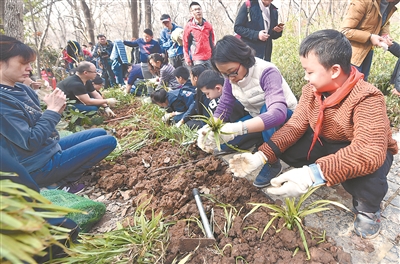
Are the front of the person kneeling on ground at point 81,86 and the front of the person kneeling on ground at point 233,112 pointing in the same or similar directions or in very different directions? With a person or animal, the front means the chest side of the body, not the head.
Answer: very different directions

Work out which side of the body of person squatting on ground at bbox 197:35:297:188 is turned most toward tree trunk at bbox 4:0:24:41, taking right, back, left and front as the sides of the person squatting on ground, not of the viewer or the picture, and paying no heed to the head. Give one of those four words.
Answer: right

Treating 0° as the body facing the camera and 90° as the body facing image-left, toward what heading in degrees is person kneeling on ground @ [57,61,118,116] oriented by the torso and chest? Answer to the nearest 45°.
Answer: approximately 270°

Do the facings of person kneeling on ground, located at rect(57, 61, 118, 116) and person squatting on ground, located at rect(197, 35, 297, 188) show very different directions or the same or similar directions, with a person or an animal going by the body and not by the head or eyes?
very different directions

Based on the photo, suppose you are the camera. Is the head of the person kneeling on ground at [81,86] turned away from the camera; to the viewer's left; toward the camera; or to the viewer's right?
to the viewer's right

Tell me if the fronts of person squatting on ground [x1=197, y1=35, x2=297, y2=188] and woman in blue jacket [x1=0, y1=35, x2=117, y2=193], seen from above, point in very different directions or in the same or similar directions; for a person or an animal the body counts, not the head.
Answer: very different directions

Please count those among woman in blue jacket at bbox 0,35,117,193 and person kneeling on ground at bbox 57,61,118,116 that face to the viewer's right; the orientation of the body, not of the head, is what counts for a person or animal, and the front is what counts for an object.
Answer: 2

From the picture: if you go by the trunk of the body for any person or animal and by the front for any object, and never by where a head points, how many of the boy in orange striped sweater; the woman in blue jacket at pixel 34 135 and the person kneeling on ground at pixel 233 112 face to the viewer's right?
1

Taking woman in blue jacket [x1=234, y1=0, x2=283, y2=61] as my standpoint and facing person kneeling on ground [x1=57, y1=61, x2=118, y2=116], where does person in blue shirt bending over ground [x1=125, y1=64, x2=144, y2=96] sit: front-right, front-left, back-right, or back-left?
front-right

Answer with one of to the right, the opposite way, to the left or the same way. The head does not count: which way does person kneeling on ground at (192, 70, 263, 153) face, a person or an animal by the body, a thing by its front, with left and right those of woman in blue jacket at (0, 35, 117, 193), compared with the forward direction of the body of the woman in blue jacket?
the opposite way

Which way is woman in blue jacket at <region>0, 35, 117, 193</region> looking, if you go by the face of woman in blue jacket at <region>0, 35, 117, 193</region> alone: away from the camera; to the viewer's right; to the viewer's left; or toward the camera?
to the viewer's right

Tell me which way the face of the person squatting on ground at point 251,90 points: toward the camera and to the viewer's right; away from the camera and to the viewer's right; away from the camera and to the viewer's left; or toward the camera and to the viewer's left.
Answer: toward the camera and to the viewer's left

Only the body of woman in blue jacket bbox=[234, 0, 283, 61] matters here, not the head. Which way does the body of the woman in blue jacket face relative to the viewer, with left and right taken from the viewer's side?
facing the viewer and to the right of the viewer

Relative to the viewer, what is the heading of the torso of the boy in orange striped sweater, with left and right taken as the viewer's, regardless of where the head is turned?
facing the viewer and to the left of the viewer

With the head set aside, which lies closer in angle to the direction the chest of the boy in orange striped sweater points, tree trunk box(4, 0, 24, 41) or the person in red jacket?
the tree trunk

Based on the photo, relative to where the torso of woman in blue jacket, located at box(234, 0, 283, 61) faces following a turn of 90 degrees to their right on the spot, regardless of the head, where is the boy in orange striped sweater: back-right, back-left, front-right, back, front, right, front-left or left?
front-left
